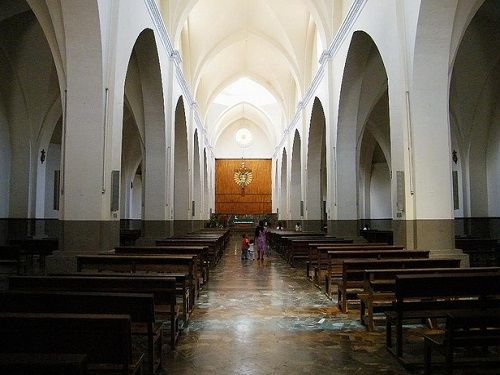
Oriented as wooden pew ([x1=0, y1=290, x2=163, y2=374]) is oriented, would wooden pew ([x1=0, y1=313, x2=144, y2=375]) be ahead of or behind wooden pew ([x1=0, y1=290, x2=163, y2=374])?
behind

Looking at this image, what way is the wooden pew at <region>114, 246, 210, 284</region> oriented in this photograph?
away from the camera

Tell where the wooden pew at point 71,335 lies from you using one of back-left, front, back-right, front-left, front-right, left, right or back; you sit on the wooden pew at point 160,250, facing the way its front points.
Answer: back

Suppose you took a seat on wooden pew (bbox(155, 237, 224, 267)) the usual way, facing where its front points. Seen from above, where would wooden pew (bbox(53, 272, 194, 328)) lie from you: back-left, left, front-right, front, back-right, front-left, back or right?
back

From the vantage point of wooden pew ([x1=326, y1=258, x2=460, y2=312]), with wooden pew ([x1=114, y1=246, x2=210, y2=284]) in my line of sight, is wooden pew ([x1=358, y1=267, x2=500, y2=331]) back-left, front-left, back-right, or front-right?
back-left

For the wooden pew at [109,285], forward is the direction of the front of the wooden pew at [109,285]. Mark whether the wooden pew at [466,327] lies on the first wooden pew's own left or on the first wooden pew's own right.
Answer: on the first wooden pew's own right

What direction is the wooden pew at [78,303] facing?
away from the camera

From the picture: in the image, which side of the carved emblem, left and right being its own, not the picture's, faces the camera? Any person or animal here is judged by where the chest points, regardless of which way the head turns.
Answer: front

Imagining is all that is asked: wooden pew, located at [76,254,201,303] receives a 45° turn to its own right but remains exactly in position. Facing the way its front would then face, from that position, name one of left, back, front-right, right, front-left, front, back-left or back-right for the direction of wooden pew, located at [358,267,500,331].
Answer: right

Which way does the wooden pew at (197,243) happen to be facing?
away from the camera

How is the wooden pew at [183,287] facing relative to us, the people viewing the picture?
facing away from the viewer

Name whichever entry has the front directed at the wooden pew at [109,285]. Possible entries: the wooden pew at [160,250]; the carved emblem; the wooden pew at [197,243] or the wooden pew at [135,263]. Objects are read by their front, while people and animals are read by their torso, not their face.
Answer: the carved emblem

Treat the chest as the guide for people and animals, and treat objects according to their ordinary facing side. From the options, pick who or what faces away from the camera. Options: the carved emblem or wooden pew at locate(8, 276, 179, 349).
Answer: the wooden pew

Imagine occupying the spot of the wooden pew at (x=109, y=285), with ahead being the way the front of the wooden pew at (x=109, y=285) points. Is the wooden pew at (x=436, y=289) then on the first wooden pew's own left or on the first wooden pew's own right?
on the first wooden pew's own right

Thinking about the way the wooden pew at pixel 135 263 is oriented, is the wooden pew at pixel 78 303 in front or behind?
behind

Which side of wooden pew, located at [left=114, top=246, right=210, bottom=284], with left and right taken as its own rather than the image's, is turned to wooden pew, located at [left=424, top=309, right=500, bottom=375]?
back

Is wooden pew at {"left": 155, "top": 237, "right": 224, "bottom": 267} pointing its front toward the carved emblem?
yes

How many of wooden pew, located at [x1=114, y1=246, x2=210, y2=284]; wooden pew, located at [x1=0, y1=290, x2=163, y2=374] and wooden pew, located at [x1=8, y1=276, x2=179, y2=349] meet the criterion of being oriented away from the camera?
3

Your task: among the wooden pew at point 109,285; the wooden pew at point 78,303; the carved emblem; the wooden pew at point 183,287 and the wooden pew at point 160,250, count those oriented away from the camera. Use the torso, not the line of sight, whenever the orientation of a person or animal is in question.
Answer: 4

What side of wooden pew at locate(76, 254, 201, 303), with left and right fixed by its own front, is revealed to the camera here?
back
